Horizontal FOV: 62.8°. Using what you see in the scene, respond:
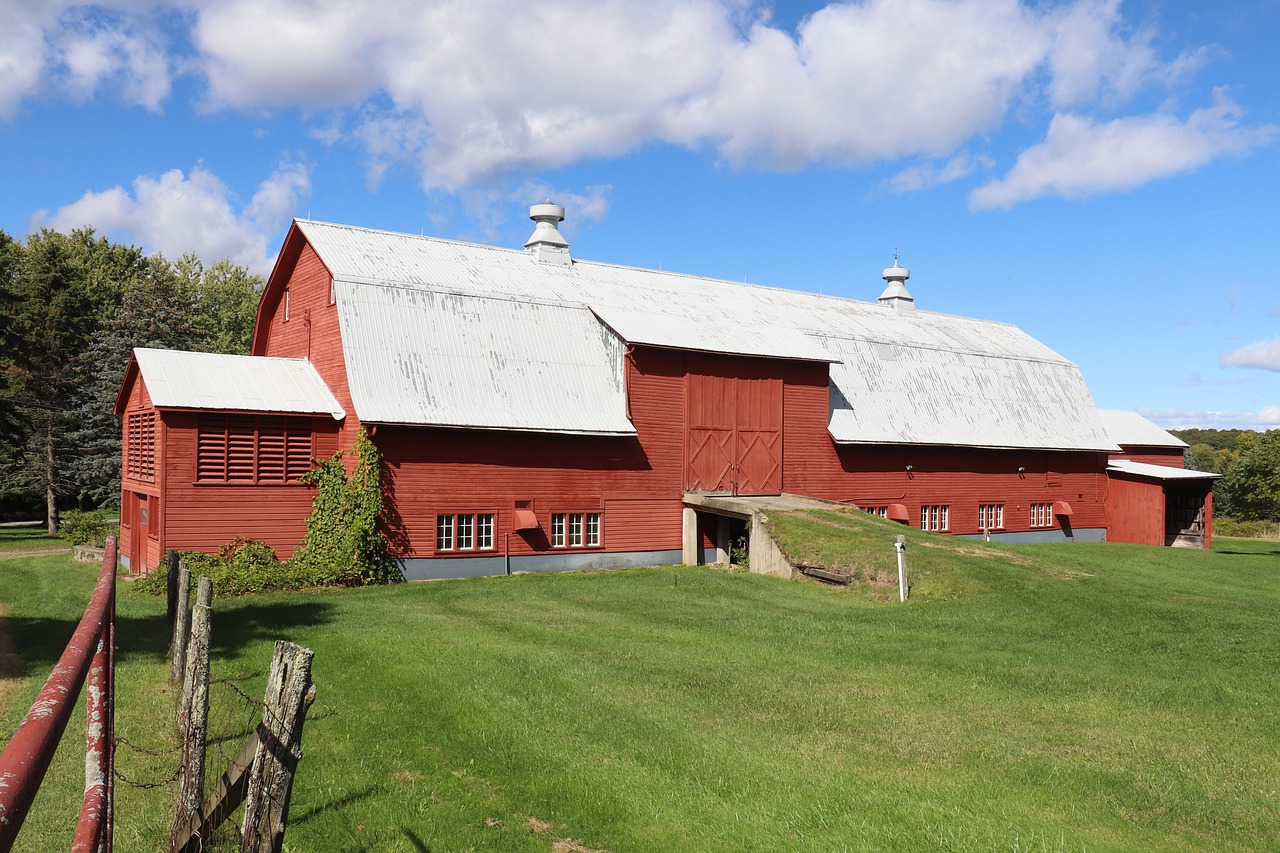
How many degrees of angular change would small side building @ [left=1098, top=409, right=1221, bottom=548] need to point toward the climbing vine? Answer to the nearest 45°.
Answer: approximately 90° to its right

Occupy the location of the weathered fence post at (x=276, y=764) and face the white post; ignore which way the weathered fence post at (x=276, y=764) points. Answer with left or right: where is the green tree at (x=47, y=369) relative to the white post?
left

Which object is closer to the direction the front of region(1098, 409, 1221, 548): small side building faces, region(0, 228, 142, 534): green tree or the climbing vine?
the climbing vine

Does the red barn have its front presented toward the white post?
yes

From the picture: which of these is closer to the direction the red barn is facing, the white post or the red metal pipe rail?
the white post

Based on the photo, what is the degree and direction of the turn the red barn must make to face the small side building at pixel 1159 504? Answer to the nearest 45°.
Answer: approximately 90° to its left

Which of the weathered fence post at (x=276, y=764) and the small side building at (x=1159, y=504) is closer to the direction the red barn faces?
the weathered fence post

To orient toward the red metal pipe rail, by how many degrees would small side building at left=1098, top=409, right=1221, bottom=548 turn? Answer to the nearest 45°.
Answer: approximately 45° to its right

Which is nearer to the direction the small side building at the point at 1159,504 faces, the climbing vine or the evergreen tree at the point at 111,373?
the climbing vine

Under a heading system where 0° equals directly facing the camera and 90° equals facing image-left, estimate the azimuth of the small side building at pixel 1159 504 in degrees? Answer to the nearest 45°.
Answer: approximately 315°
